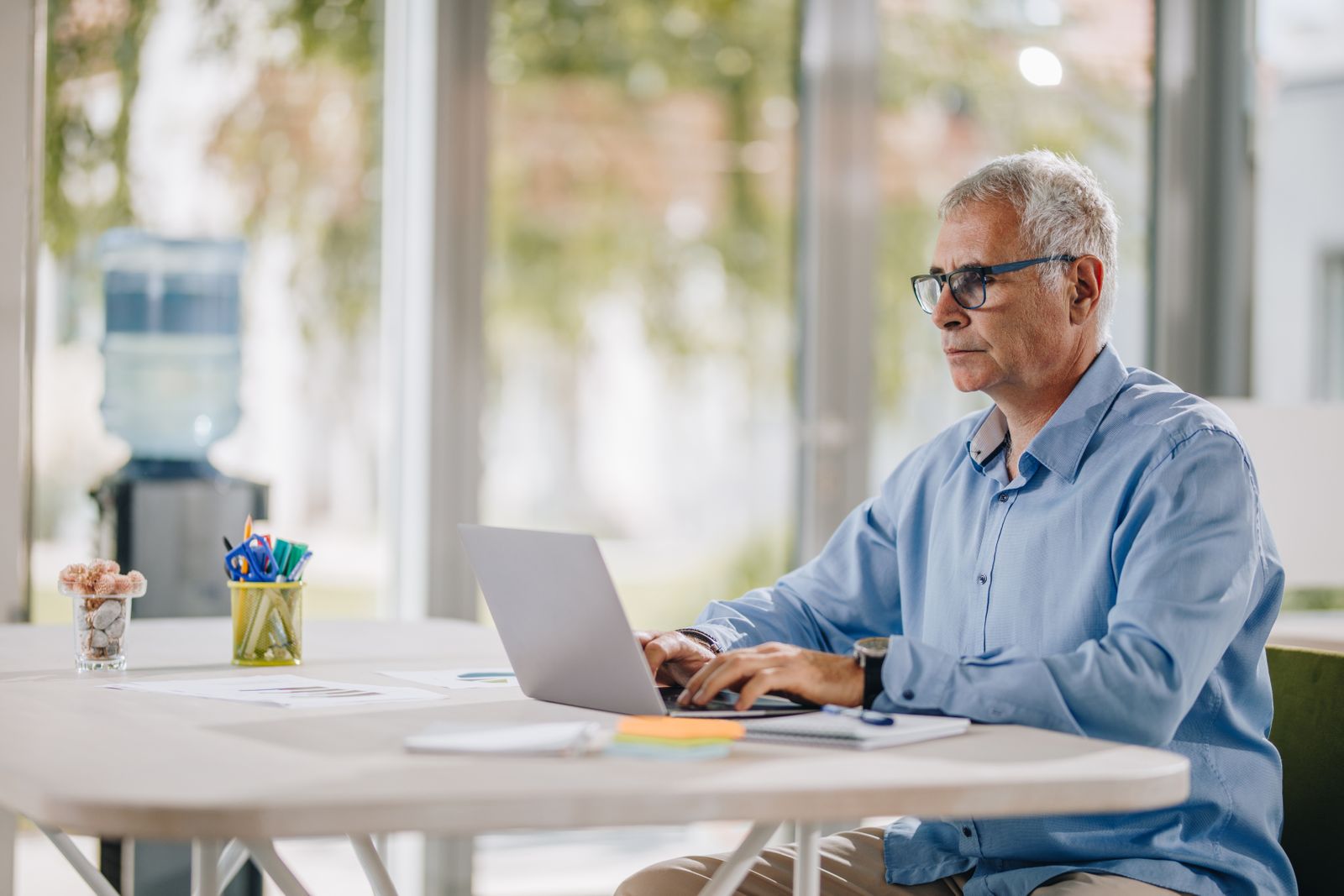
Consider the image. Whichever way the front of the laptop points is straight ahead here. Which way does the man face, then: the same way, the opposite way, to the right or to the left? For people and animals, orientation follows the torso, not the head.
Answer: the opposite way

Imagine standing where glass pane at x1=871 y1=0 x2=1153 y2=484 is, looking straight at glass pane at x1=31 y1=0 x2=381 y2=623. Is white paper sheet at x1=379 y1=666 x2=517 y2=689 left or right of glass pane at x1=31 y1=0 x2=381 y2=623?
left

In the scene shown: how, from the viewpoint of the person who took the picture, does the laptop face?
facing away from the viewer and to the right of the viewer

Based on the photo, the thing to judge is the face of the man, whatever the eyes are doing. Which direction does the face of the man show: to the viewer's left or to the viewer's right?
to the viewer's left

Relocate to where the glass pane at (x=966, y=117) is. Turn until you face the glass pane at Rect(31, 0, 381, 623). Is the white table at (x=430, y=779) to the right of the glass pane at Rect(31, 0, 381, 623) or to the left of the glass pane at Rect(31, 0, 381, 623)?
left
